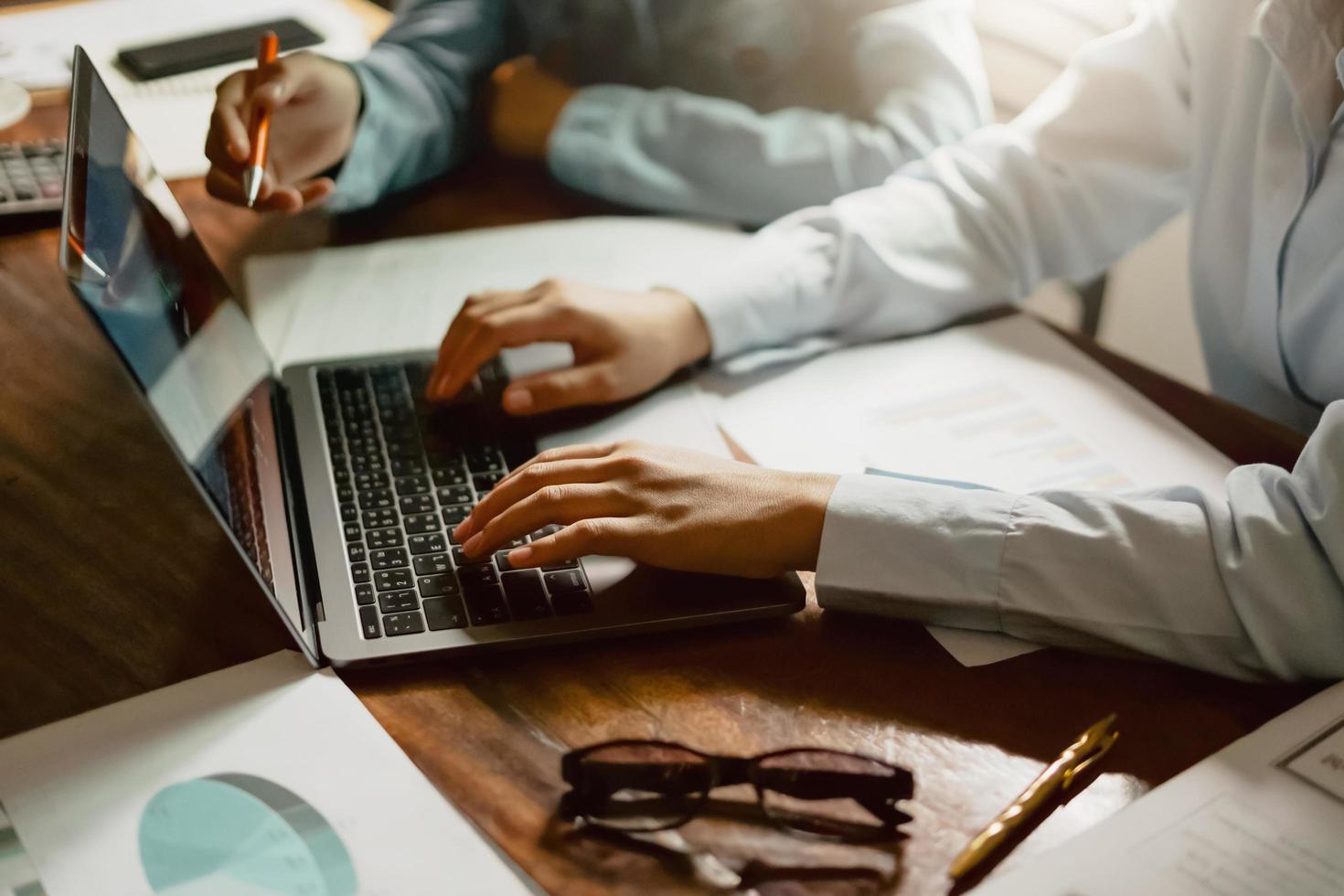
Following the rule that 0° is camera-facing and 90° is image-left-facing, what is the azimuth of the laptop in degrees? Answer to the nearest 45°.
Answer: approximately 270°

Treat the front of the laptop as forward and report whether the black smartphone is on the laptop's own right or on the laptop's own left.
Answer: on the laptop's own left

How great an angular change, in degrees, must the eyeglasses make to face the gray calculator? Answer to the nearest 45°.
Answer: approximately 135° to its right

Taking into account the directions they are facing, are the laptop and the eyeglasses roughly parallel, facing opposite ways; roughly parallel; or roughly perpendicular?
roughly perpendicular

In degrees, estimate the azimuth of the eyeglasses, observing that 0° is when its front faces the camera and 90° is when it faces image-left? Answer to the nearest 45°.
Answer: approximately 0°
